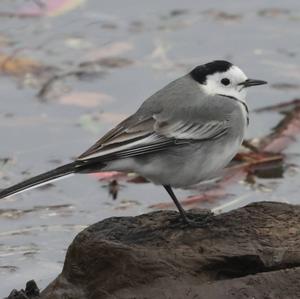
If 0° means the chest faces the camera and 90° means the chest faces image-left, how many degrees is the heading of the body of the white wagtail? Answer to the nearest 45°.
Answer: approximately 270°

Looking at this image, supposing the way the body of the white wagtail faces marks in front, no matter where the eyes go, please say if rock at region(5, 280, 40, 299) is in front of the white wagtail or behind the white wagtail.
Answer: behind
